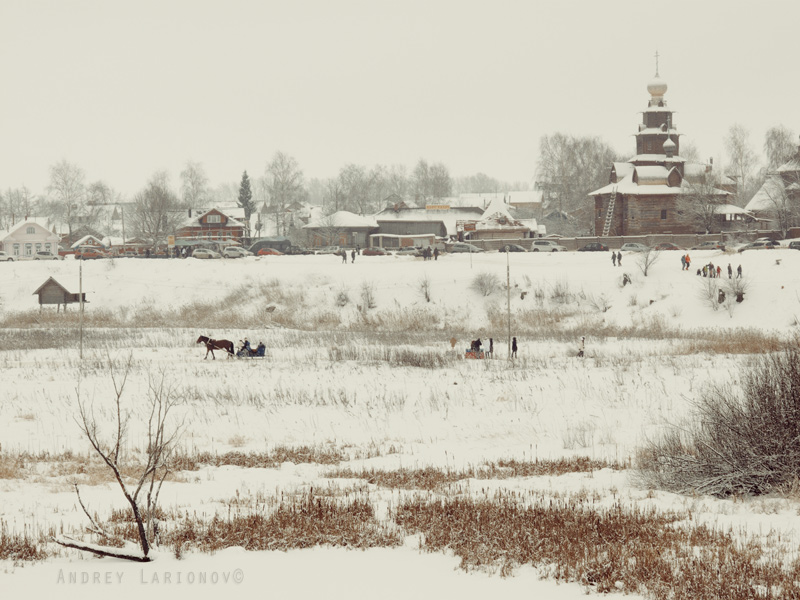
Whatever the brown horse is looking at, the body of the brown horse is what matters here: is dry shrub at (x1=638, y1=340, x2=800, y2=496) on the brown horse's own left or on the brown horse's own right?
on the brown horse's own left

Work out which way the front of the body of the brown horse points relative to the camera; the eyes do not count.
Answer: to the viewer's left
